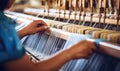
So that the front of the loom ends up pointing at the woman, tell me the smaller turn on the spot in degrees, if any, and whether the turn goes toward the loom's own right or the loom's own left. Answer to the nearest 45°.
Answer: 0° — it already faces them

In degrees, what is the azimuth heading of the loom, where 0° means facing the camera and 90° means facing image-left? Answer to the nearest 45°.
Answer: approximately 45°
